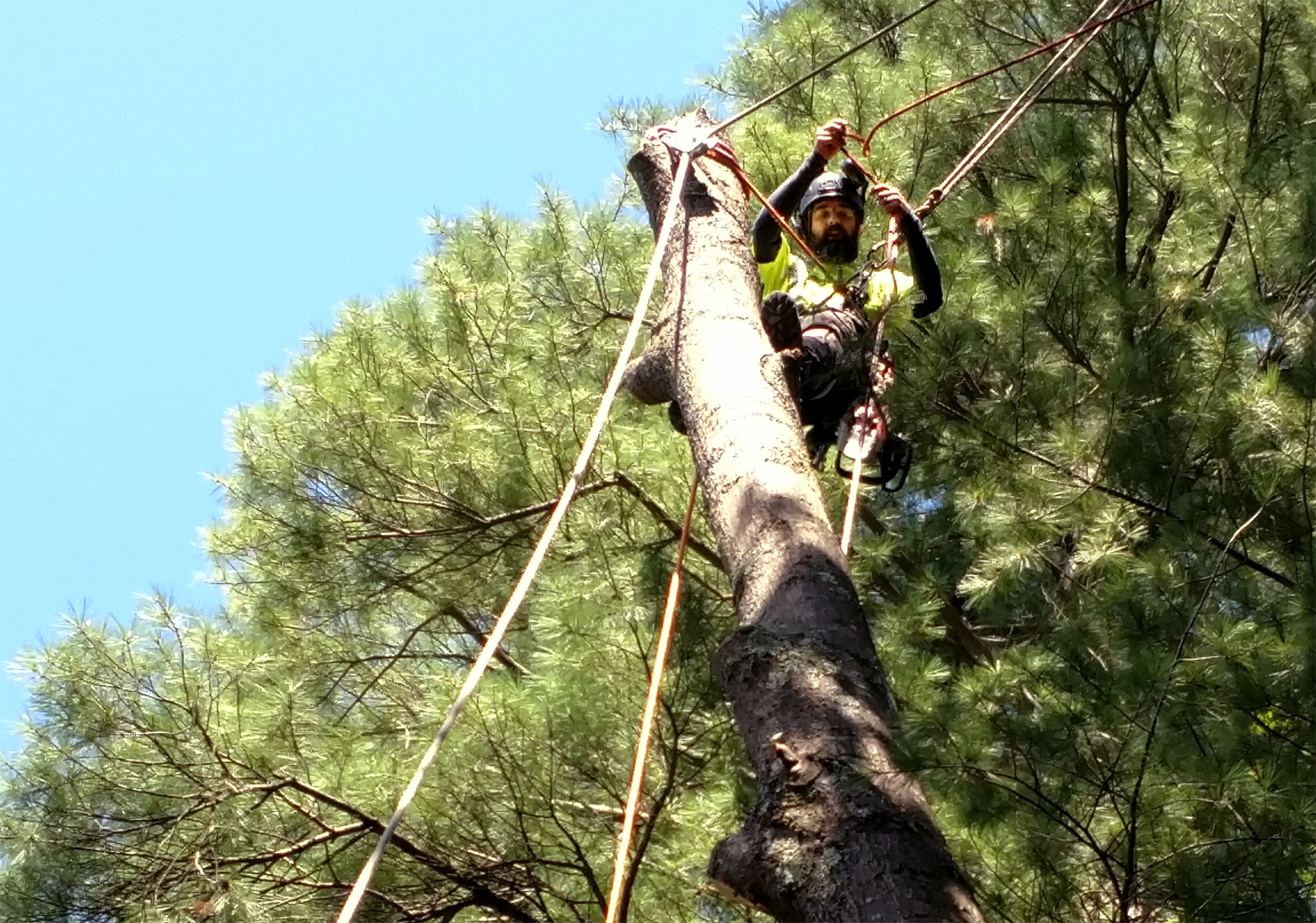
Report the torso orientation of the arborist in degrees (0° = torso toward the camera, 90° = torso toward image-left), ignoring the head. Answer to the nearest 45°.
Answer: approximately 0°
